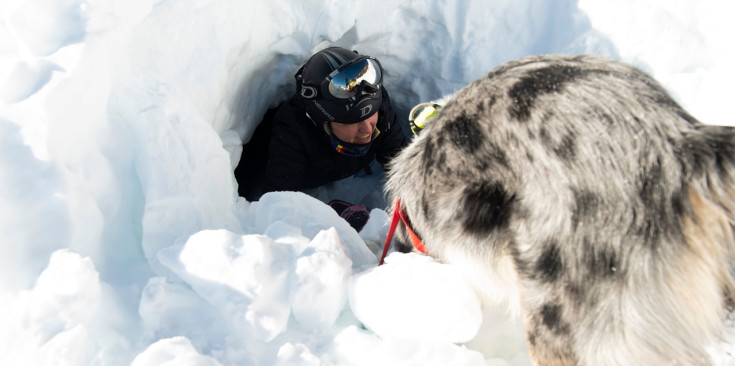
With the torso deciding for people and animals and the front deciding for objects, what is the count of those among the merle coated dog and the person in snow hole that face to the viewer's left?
1

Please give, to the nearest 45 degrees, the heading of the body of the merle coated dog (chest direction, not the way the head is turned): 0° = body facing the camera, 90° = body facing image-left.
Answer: approximately 90°

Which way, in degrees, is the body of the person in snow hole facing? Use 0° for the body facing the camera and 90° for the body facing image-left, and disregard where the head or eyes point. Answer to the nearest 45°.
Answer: approximately 315°

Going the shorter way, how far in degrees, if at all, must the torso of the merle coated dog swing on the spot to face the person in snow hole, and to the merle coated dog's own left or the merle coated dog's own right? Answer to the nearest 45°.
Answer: approximately 45° to the merle coated dog's own right

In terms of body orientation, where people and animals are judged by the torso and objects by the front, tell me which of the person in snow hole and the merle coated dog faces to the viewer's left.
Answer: the merle coated dog

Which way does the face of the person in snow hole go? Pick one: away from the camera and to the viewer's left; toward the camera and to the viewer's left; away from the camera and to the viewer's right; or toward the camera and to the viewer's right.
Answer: toward the camera and to the viewer's right

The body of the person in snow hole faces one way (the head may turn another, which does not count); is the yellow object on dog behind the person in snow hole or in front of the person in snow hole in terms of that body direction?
in front

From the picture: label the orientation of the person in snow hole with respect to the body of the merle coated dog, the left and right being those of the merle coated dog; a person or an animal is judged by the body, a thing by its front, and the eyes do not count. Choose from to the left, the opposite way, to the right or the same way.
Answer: the opposite way

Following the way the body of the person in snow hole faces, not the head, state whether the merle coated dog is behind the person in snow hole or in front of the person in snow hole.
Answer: in front
